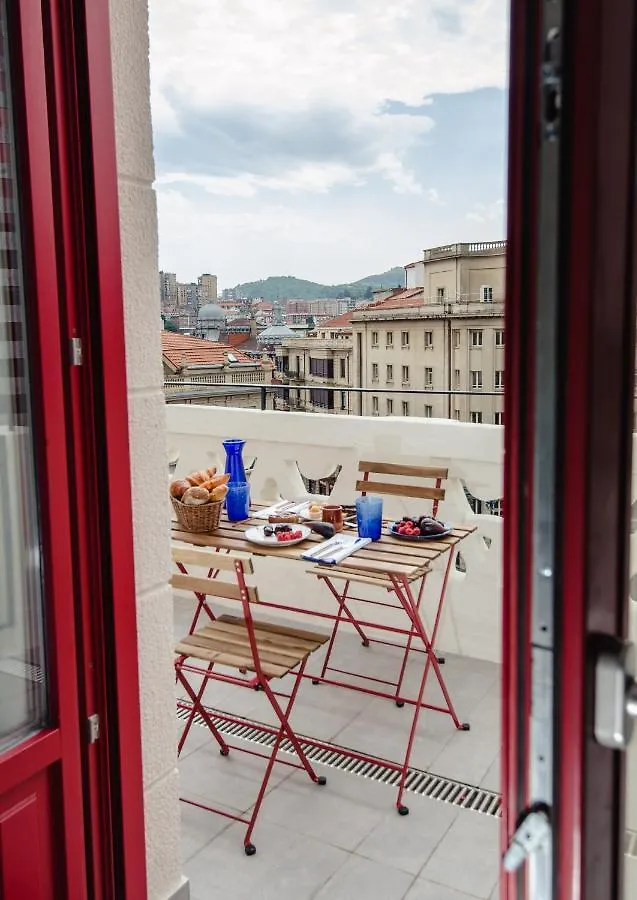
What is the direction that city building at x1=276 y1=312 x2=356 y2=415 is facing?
toward the camera

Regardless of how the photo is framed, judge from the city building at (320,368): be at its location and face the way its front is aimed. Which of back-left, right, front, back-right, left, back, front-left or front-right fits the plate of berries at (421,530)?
front

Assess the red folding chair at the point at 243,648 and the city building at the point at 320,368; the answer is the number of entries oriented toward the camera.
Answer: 1

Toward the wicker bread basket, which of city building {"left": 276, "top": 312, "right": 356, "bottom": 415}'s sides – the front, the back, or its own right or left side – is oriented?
front

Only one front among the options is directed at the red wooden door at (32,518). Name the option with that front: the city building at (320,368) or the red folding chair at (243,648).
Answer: the city building

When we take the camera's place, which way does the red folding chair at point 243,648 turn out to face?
facing away from the viewer and to the right of the viewer

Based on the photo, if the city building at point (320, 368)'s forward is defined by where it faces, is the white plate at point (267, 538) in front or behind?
in front

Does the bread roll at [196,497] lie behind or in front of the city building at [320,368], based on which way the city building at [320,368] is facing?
in front

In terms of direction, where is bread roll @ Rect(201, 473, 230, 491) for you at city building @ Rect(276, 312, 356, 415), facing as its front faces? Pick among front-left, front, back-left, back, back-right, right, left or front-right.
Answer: front

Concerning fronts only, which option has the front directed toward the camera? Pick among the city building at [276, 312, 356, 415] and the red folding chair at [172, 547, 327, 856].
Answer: the city building

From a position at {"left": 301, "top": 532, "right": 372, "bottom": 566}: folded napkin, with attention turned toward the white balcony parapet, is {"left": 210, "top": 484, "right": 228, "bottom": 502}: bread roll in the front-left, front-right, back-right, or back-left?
front-left

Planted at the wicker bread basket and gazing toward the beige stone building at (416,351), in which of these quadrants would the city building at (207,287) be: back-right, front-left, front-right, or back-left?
front-left

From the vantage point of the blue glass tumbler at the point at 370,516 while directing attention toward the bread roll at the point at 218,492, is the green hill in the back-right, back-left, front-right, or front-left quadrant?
front-right
